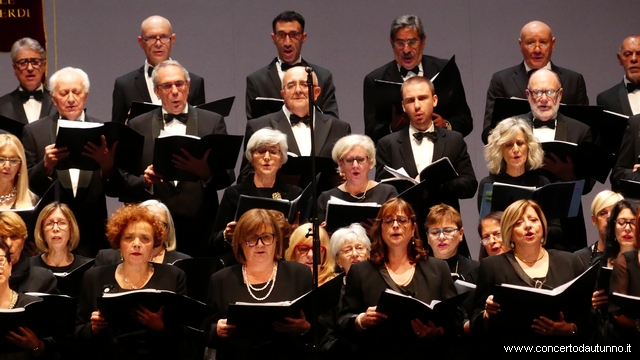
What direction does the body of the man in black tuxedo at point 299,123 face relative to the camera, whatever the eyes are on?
toward the camera

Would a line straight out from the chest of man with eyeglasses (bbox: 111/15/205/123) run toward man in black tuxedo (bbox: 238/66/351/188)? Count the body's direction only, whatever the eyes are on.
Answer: no

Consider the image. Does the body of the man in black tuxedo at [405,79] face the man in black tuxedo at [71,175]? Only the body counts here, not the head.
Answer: no

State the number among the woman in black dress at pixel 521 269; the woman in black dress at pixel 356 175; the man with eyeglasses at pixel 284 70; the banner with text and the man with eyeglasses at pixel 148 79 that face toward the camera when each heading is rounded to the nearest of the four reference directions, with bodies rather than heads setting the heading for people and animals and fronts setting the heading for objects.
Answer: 5

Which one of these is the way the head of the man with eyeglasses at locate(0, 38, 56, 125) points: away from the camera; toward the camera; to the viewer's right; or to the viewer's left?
toward the camera

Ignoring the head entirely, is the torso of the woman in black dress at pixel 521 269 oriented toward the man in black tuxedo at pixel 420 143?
no

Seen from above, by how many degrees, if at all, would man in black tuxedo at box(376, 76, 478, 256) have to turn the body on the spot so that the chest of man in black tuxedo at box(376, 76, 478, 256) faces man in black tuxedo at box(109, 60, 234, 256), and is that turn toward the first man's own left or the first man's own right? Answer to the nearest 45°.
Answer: approximately 90° to the first man's own right

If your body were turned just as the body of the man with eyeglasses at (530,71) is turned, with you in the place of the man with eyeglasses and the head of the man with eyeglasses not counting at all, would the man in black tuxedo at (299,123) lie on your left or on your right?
on your right

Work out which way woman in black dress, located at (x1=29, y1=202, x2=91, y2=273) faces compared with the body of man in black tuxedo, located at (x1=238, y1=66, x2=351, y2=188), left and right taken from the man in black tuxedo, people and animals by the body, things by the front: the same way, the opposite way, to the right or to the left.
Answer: the same way

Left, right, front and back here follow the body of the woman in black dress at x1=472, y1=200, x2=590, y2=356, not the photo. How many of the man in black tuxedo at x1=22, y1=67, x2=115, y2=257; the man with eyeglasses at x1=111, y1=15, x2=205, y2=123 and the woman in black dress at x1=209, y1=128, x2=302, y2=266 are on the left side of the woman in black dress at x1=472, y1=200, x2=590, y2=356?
0

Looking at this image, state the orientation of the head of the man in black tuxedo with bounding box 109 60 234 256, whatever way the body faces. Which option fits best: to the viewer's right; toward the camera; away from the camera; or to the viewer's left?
toward the camera

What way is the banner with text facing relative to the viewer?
toward the camera

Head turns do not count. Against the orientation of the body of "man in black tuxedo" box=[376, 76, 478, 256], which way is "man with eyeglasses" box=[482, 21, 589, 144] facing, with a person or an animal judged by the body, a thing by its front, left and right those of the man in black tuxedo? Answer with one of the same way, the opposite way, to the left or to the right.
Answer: the same way

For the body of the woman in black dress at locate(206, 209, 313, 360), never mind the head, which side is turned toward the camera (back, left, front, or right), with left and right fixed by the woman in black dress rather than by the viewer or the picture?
front

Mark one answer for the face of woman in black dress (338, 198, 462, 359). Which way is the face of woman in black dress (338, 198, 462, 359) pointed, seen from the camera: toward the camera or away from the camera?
toward the camera
